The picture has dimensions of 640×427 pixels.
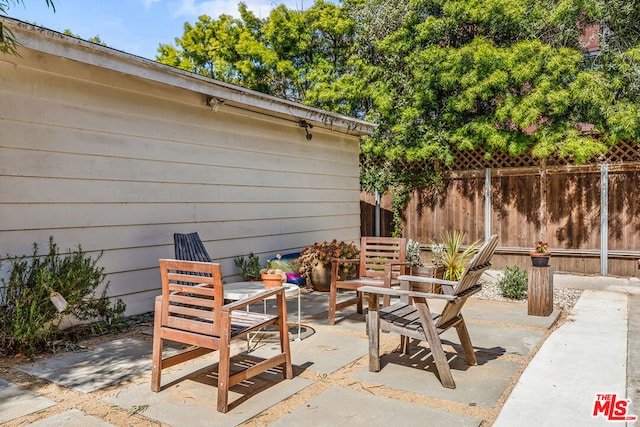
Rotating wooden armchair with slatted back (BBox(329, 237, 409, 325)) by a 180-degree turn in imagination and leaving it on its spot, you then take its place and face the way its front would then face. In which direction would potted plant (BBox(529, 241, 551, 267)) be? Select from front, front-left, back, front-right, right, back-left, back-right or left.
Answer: front-right

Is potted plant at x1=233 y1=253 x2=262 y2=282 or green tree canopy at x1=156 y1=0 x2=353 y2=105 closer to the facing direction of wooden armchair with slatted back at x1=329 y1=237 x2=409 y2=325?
the potted plant

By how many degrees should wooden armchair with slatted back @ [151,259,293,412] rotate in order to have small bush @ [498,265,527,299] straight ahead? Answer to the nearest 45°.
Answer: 0° — it already faces it

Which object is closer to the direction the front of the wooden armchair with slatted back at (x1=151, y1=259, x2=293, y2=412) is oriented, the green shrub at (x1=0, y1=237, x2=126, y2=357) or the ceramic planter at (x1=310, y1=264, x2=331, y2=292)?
the ceramic planter

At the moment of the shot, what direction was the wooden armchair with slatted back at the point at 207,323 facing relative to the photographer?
facing away from the viewer and to the right of the viewer

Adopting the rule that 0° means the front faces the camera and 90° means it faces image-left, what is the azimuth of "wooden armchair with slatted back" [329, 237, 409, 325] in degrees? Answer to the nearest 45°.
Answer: approximately 45°

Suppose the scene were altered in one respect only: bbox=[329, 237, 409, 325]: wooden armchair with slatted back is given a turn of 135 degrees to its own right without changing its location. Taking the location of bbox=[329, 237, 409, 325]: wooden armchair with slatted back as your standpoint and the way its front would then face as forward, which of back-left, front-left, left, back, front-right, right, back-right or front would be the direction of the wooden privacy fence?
front-right

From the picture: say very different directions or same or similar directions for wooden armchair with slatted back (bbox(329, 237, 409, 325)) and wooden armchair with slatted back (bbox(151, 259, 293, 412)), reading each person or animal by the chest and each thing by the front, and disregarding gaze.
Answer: very different directions
